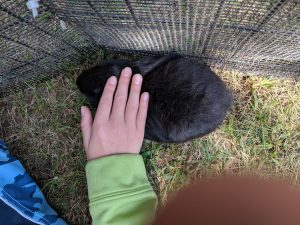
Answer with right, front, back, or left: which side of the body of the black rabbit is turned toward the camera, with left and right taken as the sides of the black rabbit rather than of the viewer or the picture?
left
